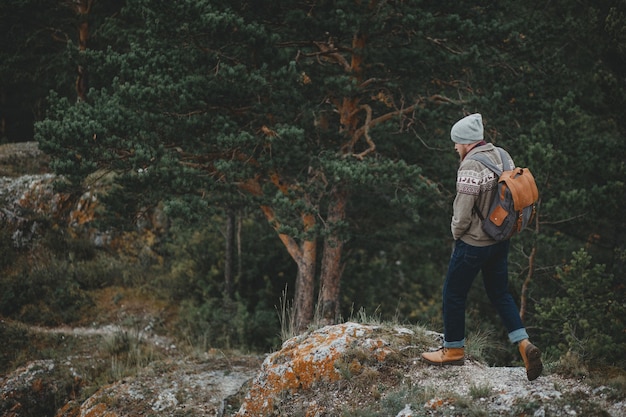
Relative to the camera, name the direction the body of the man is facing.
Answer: to the viewer's left

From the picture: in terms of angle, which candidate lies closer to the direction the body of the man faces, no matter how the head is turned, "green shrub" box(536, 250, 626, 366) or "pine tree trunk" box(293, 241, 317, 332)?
the pine tree trunk

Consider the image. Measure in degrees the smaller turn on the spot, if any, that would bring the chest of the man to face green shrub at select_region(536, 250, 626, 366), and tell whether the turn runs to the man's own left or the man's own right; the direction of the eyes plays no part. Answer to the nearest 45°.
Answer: approximately 90° to the man's own right

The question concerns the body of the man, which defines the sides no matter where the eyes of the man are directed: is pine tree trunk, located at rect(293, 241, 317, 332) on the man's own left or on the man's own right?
on the man's own right

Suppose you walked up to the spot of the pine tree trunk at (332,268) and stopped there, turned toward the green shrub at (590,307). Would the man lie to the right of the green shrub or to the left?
right

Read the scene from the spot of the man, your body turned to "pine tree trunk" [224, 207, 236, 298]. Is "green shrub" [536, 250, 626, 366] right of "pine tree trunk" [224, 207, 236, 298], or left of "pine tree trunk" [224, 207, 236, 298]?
right
